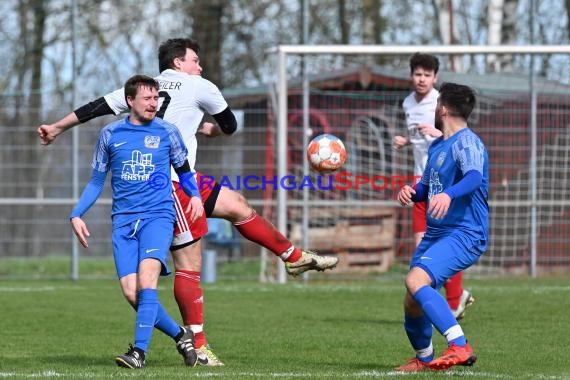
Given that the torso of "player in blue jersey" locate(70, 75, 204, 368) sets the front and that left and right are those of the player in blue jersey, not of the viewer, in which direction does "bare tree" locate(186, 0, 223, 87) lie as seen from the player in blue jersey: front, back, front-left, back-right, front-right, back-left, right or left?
back

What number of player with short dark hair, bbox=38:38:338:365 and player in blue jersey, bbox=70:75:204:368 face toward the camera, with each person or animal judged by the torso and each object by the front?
1

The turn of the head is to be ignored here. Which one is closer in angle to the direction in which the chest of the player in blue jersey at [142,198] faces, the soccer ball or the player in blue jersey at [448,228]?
the player in blue jersey

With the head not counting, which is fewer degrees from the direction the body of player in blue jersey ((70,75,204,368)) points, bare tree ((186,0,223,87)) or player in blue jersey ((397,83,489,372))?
the player in blue jersey

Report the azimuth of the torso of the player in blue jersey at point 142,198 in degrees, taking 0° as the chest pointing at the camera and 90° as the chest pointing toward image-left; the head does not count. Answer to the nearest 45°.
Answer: approximately 0°

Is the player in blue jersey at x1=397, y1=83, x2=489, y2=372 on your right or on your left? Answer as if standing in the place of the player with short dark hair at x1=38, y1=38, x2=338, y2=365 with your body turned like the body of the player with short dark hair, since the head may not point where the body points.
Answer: on your right

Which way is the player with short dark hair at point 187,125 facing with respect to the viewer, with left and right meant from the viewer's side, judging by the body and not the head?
facing away from the viewer and to the right of the viewer

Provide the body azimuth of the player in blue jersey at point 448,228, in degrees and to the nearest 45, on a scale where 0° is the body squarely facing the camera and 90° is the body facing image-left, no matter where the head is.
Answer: approximately 45°

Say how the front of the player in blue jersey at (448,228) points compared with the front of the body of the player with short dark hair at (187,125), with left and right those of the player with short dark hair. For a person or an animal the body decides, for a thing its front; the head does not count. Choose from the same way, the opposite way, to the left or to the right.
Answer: the opposite way

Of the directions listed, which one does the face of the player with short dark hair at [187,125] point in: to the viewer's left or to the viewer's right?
to the viewer's right
